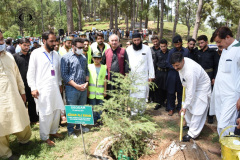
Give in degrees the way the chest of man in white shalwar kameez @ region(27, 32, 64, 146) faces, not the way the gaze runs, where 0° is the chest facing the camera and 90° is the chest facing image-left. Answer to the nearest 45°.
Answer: approximately 315°

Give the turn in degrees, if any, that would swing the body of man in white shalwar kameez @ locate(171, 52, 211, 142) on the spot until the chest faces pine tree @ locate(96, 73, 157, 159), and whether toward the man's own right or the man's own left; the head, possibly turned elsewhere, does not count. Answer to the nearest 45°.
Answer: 0° — they already face it

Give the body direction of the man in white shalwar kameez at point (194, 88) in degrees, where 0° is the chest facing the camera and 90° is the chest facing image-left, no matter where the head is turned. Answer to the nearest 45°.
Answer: approximately 45°

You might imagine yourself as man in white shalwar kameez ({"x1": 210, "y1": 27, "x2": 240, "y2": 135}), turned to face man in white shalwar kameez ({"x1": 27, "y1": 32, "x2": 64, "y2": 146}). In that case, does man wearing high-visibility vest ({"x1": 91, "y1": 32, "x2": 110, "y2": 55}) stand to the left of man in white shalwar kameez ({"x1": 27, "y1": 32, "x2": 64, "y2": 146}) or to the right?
right

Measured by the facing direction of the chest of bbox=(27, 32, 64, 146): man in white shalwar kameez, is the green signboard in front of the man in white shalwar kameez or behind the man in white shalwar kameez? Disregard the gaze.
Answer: in front

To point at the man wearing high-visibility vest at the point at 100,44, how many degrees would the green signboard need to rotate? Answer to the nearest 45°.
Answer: approximately 180°

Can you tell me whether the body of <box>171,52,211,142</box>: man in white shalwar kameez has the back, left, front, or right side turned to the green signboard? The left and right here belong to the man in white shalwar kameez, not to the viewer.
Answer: front

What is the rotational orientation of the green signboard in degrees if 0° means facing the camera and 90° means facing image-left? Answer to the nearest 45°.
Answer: approximately 0°

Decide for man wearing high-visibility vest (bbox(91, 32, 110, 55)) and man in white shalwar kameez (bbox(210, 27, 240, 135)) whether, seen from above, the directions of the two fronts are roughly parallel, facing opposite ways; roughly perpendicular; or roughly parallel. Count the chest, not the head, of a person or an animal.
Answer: roughly perpendicular

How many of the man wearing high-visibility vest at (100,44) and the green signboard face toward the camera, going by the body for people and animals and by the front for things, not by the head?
2

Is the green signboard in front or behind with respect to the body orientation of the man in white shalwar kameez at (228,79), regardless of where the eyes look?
in front
